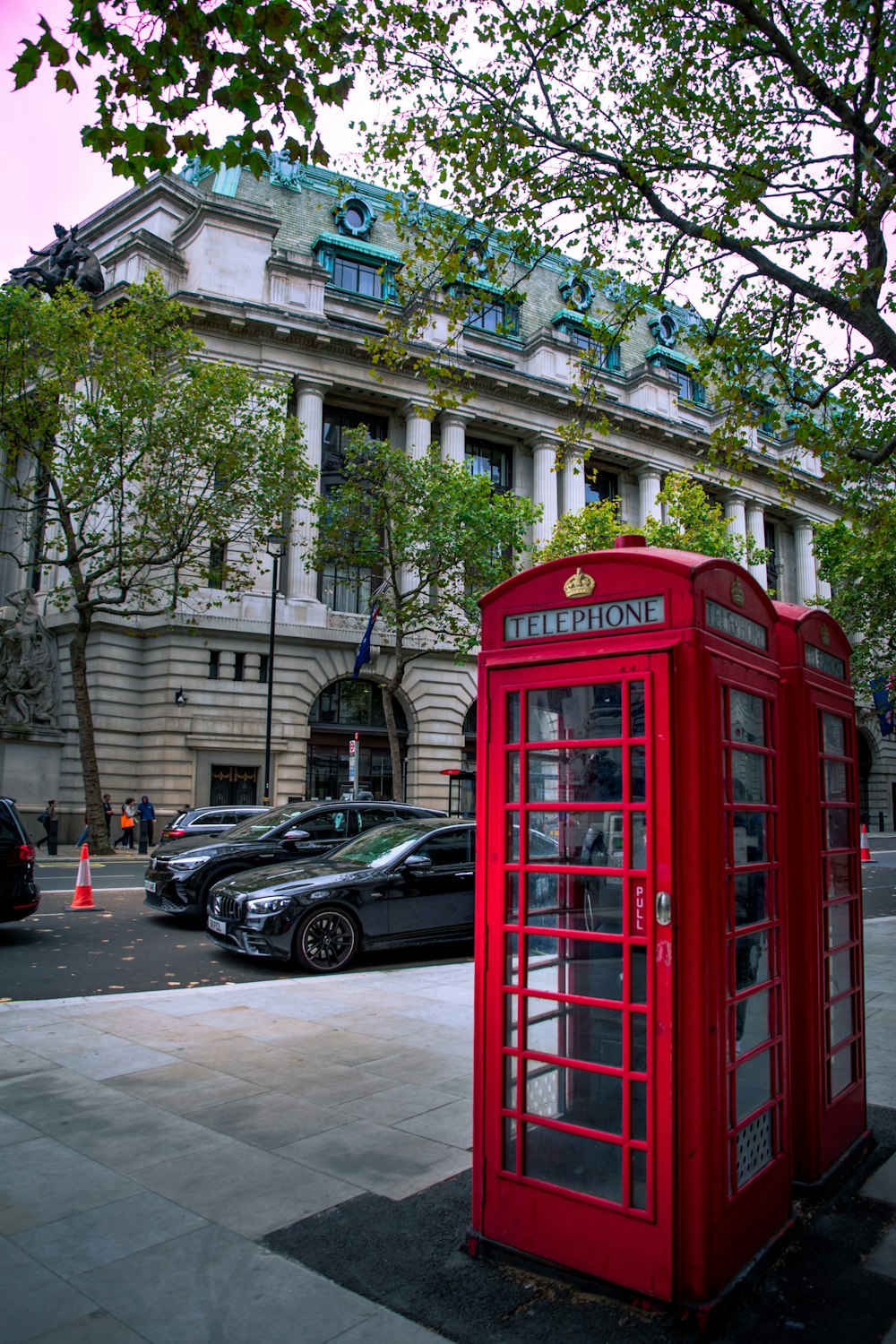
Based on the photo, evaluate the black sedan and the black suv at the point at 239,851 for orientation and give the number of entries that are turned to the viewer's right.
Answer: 0

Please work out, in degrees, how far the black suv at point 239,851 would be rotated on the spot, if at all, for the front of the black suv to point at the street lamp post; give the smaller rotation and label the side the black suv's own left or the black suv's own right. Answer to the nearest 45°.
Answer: approximately 135° to the black suv's own right

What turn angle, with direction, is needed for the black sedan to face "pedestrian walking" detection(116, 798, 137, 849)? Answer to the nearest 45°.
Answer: approximately 135° to its right

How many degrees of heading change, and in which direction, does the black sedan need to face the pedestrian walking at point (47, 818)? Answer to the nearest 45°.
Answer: approximately 90° to its right

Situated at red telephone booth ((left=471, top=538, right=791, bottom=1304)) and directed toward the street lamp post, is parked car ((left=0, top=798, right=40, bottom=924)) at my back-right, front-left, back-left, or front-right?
front-left

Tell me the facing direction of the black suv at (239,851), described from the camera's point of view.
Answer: facing the viewer and to the left of the viewer
